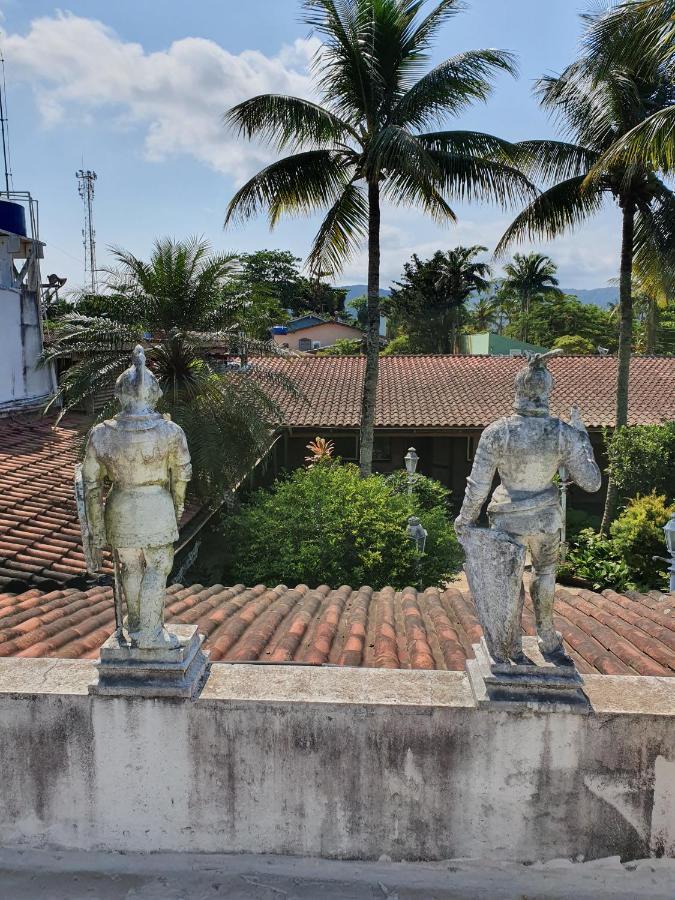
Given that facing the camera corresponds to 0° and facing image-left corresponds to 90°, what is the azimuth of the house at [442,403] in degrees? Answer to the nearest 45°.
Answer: approximately 0°

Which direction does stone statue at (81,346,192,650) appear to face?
away from the camera

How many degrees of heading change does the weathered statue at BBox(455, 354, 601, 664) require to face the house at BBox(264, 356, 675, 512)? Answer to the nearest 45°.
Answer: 0° — it already faces it

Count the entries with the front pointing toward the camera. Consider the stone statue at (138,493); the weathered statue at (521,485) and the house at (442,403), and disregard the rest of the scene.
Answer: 1

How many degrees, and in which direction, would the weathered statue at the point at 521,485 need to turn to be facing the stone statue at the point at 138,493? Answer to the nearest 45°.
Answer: approximately 90° to its left

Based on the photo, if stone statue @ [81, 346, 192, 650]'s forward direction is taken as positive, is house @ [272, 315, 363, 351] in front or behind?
in front

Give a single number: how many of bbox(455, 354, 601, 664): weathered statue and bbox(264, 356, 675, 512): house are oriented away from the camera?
1

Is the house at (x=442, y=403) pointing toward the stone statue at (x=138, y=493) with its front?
yes

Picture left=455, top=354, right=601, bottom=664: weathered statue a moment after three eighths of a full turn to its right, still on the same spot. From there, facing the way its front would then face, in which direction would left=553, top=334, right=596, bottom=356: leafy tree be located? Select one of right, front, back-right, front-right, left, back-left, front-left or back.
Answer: back-left

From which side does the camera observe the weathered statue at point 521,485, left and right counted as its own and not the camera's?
back

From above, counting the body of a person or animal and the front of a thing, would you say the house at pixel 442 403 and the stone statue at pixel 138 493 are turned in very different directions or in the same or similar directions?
very different directions

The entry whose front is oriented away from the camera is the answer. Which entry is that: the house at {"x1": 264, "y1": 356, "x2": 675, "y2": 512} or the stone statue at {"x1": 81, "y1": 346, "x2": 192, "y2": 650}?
the stone statue

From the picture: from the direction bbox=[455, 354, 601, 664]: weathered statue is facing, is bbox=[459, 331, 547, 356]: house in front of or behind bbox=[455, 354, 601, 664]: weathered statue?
in front

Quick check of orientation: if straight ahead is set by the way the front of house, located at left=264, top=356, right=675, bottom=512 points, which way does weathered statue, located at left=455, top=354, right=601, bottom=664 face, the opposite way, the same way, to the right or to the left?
the opposite way

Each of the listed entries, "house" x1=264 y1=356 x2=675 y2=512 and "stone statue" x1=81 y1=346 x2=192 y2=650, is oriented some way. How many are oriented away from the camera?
1

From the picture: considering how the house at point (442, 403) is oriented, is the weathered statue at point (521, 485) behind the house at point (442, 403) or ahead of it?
ahead

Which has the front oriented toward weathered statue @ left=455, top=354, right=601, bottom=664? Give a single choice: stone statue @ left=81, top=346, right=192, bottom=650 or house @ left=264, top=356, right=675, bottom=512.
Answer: the house

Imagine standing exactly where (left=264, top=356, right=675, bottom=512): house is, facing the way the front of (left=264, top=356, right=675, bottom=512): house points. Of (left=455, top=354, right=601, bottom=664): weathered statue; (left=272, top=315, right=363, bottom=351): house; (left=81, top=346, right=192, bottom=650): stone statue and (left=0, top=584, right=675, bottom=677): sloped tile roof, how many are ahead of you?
3

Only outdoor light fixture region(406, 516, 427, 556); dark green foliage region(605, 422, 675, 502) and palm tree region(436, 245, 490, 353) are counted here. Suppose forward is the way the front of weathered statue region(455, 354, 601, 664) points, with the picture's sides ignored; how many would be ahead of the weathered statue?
3
